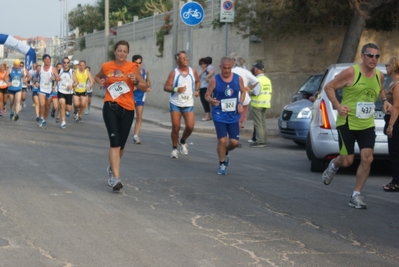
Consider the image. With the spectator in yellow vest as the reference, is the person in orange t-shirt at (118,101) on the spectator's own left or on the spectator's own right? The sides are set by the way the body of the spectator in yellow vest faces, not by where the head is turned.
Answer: on the spectator's own left

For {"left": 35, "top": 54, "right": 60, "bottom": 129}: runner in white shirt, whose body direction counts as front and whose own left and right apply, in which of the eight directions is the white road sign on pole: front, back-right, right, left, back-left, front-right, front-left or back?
left

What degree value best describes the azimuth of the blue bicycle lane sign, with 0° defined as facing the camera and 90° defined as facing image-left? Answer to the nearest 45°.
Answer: approximately 0°

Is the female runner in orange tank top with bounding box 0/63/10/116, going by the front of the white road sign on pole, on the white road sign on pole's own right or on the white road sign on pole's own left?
on the white road sign on pole's own right

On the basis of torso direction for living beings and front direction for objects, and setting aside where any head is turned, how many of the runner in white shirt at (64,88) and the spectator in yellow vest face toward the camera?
1

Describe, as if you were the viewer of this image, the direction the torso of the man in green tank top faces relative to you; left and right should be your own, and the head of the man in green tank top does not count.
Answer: facing the viewer and to the right of the viewer

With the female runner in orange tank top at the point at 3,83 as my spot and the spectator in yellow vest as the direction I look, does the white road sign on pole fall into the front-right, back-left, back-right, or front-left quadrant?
front-left

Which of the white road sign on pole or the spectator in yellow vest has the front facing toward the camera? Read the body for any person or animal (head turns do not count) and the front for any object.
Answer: the white road sign on pole

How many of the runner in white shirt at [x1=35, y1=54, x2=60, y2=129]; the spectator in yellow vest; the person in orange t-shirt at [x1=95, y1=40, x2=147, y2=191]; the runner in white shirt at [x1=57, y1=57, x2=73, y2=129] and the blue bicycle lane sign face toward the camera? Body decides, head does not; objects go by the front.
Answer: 4

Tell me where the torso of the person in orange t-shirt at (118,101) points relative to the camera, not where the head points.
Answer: toward the camera

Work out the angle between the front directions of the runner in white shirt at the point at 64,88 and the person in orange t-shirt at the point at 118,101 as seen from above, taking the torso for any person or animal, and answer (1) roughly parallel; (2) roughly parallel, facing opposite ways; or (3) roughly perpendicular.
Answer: roughly parallel

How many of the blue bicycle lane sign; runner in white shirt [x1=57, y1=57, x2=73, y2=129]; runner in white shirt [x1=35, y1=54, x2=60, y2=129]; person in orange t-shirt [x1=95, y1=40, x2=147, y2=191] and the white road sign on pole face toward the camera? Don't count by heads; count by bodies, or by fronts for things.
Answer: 5

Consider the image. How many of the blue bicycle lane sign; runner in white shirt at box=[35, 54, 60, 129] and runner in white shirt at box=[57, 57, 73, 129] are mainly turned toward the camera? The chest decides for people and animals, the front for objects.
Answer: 3

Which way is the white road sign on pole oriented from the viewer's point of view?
toward the camera

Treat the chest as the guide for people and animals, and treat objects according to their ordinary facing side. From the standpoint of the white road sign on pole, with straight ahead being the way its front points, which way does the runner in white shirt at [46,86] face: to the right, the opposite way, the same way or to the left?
the same way

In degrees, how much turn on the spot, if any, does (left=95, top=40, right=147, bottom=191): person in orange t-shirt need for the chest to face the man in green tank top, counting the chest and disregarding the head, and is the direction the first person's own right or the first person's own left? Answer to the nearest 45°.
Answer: approximately 90° to the first person's own left
